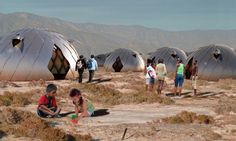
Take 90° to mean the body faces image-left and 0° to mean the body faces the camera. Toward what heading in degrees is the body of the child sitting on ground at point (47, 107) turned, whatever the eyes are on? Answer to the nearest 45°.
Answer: approximately 315°

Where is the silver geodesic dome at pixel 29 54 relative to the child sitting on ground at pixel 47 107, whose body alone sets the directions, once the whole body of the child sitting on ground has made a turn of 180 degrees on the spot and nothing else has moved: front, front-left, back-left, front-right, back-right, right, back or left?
front-right

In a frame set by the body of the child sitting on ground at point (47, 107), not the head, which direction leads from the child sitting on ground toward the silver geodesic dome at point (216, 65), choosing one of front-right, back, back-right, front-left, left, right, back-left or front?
left

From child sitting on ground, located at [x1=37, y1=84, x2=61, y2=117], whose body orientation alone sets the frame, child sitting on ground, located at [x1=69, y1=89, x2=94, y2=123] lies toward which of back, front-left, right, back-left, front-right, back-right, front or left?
front
